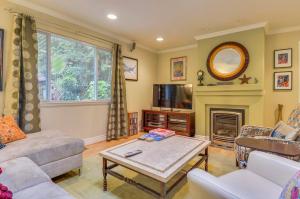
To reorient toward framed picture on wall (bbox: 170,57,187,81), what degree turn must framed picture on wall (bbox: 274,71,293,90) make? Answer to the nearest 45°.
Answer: approximately 90° to its right

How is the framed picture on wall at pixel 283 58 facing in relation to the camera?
toward the camera

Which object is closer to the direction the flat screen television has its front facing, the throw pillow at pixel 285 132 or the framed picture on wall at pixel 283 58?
the throw pillow

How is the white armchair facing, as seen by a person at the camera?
facing away from the viewer and to the left of the viewer

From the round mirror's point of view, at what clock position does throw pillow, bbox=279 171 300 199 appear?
The throw pillow is roughly at 12 o'clock from the round mirror.

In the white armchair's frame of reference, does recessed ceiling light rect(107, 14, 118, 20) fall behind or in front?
in front

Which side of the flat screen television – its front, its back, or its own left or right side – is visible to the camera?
front

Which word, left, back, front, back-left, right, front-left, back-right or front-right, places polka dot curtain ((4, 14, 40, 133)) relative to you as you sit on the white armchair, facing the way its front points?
front-left

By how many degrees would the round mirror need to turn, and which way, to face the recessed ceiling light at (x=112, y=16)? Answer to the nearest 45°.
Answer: approximately 45° to its right

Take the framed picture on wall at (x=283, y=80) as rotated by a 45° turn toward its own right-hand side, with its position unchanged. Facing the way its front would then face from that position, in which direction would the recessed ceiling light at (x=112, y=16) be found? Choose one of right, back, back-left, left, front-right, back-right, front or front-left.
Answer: front

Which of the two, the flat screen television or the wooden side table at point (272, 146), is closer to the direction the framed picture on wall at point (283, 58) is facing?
the wooden side table

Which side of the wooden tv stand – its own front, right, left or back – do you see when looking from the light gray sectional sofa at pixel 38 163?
front
